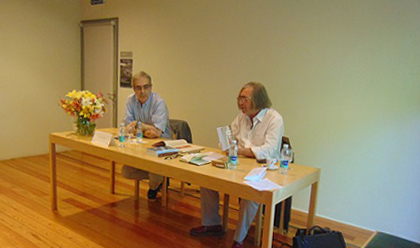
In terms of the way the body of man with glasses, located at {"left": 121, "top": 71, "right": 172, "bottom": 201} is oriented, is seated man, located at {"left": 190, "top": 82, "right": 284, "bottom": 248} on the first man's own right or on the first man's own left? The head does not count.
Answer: on the first man's own left

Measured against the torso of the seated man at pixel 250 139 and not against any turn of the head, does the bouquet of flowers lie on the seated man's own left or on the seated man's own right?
on the seated man's own right

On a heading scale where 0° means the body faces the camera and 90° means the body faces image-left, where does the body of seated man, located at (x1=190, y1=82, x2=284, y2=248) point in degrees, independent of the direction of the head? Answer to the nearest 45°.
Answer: approximately 45°

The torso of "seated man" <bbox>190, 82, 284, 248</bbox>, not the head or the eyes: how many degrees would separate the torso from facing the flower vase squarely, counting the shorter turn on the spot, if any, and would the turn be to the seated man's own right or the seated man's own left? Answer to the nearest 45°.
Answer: approximately 45° to the seated man's own right

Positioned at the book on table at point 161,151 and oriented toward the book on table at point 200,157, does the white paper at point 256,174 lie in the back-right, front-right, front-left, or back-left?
front-right

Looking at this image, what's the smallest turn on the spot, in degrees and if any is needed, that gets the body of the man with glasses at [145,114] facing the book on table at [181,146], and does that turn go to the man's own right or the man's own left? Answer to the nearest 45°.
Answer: approximately 90° to the man's own left

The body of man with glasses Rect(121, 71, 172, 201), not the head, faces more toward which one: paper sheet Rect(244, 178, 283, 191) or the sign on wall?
the paper sheet

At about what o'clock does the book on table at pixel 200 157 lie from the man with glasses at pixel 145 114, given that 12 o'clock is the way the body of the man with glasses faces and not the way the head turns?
The book on table is roughly at 10 o'clock from the man with glasses.

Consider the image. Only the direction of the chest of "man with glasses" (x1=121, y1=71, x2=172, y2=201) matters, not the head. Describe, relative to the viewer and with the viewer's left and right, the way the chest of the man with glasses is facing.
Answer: facing the viewer and to the left of the viewer

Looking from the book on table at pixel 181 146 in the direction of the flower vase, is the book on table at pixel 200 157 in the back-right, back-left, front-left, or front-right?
back-left

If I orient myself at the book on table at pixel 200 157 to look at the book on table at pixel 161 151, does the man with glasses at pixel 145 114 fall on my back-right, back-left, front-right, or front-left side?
front-right

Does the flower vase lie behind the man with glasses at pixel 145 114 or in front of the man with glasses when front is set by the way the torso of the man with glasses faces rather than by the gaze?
in front

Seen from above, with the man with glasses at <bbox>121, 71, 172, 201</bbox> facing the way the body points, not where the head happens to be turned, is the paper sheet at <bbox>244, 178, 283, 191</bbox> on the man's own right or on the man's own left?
on the man's own left

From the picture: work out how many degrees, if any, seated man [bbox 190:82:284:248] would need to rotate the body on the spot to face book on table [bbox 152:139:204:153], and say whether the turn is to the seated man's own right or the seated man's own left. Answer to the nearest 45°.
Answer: approximately 45° to the seated man's own right

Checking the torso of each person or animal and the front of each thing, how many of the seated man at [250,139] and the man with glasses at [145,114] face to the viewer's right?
0
